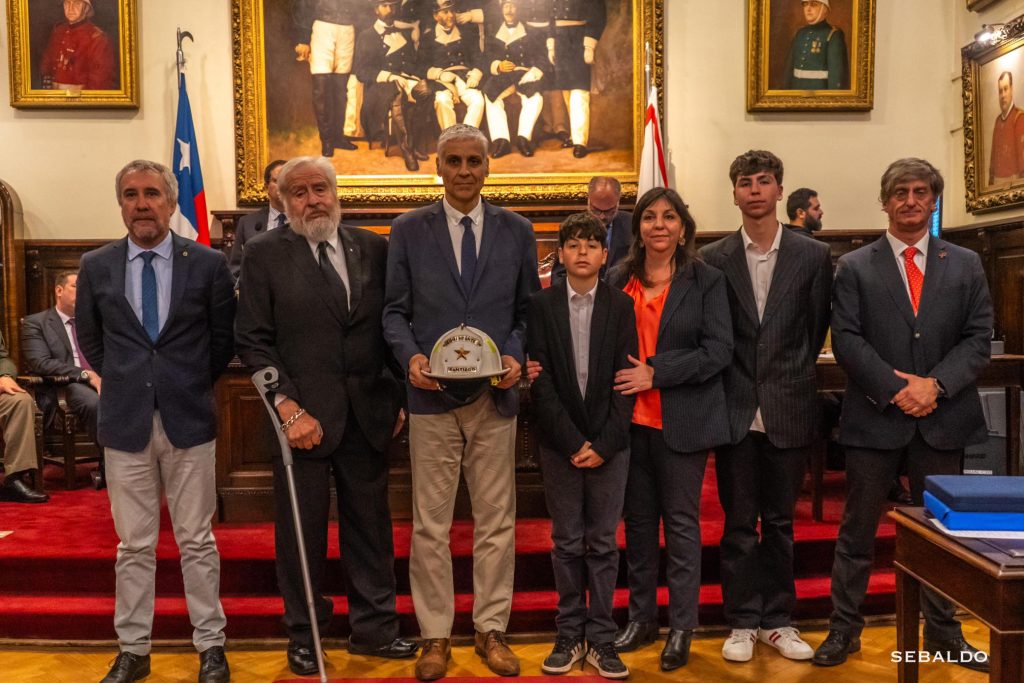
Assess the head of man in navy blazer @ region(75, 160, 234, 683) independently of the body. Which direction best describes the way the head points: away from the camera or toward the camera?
toward the camera

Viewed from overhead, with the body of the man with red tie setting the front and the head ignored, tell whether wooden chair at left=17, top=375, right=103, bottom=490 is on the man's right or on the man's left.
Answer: on the man's right

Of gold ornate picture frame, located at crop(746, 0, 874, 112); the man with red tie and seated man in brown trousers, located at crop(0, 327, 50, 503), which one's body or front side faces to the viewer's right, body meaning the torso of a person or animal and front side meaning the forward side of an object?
the seated man in brown trousers

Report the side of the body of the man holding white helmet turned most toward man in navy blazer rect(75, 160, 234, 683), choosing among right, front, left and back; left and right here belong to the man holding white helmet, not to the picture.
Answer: right

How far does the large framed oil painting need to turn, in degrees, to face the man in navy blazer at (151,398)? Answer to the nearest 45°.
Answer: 0° — it already faces them

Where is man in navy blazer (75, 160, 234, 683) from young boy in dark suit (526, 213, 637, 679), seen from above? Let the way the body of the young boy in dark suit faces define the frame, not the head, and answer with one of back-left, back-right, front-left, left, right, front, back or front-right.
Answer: right

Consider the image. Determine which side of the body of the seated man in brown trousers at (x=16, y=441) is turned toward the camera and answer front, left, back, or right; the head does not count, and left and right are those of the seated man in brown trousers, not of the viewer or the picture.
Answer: right

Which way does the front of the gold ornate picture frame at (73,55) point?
toward the camera

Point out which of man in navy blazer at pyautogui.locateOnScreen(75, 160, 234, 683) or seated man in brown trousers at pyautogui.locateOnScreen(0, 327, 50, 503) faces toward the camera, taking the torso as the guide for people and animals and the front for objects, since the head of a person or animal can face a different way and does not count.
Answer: the man in navy blazer

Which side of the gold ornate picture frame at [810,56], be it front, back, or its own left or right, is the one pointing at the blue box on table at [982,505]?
front

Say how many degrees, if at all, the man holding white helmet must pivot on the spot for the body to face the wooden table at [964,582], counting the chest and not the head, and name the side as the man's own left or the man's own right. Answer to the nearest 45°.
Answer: approximately 45° to the man's own left

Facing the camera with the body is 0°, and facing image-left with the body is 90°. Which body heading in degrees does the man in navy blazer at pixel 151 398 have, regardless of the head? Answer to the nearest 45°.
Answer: approximately 0°

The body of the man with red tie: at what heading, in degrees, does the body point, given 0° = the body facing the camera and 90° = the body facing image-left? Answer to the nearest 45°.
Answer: approximately 0°

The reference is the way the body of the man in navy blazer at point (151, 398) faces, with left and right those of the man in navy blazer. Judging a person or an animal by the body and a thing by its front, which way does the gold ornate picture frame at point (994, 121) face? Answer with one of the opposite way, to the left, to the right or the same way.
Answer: to the right

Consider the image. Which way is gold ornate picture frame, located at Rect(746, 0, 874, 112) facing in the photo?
toward the camera
